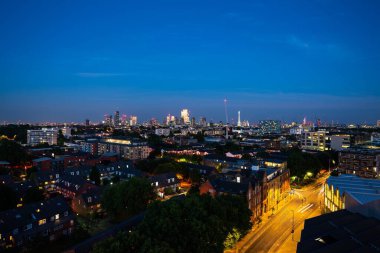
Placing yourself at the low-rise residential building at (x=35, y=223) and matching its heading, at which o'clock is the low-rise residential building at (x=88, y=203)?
the low-rise residential building at (x=88, y=203) is roughly at 9 o'clock from the low-rise residential building at (x=35, y=223).

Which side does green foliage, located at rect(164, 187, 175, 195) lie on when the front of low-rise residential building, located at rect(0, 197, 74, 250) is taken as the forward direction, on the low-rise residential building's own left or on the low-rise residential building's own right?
on the low-rise residential building's own left

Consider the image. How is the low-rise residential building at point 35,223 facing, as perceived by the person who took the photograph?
facing the viewer and to the right of the viewer

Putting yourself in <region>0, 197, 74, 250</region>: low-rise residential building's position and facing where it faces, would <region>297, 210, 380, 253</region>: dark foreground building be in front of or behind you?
in front

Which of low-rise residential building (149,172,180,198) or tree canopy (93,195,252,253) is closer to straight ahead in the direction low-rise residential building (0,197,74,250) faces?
the tree canopy

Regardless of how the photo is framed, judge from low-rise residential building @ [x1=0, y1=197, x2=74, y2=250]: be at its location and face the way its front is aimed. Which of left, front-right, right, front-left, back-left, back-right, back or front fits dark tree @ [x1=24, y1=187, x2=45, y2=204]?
back-left
